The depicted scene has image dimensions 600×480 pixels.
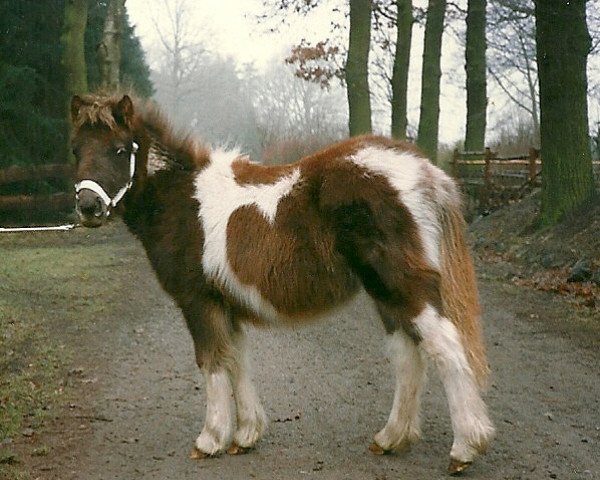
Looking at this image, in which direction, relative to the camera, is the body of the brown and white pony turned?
to the viewer's left

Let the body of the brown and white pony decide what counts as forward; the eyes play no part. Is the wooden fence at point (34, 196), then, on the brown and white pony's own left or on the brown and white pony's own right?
on the brown and white pony's own right

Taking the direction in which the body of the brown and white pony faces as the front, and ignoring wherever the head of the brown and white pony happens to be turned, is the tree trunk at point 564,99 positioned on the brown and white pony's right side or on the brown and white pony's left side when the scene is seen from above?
on the brown and white pony's right side

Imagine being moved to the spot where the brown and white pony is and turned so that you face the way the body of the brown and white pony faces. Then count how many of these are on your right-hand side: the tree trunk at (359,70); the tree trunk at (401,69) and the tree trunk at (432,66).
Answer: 3

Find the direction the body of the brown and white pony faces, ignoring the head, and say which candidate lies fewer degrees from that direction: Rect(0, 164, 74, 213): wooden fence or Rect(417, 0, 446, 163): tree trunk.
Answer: the wooden fence

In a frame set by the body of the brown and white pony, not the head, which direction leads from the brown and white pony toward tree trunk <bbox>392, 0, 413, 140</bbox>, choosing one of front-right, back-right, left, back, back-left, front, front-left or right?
right

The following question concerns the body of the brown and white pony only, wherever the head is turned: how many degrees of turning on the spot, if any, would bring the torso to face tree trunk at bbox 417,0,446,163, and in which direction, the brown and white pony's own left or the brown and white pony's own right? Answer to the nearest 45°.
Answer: approximately 90° to the brown and white pony's own right

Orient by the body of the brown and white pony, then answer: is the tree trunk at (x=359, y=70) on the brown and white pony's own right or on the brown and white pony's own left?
on the brown and white pony's own right

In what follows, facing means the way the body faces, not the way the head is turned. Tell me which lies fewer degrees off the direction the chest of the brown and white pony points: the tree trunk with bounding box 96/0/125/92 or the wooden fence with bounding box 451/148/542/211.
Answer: the tree trunk

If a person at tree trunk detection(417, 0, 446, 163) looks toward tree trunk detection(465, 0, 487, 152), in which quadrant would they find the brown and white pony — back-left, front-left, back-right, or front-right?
back-right
